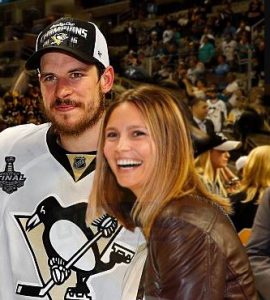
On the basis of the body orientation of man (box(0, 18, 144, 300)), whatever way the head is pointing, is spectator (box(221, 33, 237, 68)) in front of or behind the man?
behind

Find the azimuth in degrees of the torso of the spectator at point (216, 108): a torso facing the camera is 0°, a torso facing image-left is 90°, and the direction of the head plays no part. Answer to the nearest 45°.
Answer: approximately 45°

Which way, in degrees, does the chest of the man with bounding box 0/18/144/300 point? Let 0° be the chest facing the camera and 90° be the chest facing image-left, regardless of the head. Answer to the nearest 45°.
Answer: approximately 0°
